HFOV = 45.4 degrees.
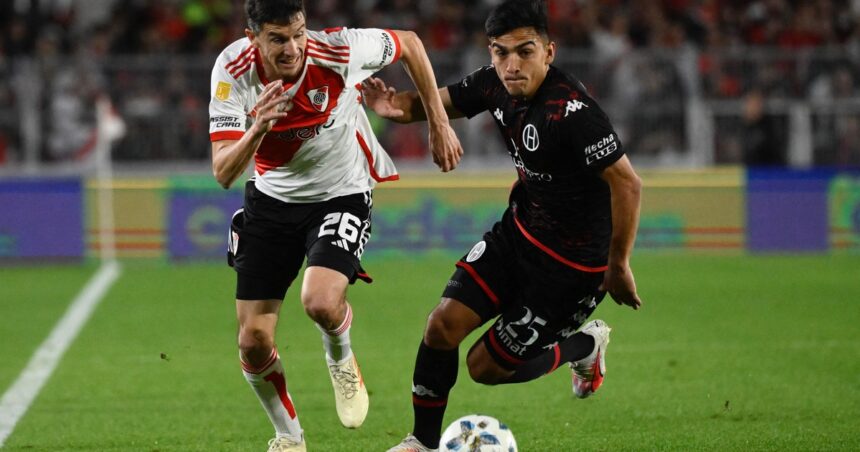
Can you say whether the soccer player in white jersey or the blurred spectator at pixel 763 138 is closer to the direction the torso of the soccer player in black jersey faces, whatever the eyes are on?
the soccer player in white jersey

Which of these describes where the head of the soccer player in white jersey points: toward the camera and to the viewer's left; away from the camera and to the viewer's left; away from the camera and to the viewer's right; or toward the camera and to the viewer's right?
toward the camera and to the viewer's right

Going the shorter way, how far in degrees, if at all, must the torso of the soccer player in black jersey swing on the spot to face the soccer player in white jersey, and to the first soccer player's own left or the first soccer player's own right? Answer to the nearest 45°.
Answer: approximately 45° to the first soccer player's own right

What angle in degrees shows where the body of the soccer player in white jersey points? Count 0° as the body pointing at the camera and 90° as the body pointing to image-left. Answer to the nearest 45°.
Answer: approximately 0°

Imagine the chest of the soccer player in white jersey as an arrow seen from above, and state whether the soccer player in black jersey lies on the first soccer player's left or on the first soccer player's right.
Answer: on the first soccer player's left

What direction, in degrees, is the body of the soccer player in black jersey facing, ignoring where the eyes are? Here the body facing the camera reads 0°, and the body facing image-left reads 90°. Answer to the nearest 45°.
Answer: approximately 45°

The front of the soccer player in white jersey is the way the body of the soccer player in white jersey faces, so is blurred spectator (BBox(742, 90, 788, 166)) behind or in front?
behind

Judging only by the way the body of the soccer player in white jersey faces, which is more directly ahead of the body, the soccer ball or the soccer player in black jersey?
the soccer ball

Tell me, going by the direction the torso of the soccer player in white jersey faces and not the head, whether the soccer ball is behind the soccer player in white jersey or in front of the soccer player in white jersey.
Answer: in front
